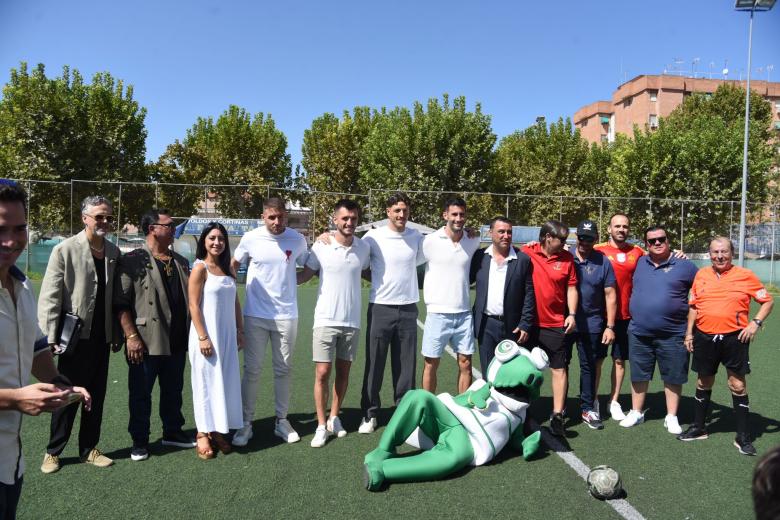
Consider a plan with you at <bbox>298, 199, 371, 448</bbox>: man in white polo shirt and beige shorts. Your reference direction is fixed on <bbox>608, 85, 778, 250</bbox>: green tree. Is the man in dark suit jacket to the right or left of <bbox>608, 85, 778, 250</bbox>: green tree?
right

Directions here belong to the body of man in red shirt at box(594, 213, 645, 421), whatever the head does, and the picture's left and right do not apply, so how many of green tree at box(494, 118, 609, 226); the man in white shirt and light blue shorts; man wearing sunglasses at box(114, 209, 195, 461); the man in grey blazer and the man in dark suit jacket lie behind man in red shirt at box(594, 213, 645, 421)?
1

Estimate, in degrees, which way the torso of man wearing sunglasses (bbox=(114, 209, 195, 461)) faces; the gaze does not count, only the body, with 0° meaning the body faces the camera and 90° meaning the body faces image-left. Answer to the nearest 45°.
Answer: approximately 315°

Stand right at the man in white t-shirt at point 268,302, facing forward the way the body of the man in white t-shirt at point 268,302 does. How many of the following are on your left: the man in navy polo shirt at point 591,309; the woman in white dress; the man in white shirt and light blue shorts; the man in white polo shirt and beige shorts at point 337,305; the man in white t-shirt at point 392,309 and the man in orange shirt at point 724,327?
5

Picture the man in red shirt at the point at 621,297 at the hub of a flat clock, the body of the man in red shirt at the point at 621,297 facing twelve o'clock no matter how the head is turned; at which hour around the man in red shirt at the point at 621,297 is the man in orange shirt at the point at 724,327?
the man in orange shirt at the point at 724,327 is roughly at 10 o'clock from the man in red shirt at the point at 621,297.

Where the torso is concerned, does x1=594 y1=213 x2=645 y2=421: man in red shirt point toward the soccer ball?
yes

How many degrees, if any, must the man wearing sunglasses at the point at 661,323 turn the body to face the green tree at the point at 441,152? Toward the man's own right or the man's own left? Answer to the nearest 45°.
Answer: approximately 135° to the man's own right

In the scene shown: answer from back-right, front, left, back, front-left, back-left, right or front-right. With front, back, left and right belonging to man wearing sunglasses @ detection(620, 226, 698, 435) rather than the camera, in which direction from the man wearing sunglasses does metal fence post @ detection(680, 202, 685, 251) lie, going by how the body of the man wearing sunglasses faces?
back

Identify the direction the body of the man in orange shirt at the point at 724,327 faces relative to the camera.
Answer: toward the camera

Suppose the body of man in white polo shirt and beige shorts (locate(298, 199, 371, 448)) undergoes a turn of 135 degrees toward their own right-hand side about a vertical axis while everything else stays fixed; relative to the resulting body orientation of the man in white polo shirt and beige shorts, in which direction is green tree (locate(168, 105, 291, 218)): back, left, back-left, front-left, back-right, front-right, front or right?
front-right

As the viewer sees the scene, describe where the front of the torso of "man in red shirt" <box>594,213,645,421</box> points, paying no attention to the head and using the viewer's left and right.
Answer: facing the viewer

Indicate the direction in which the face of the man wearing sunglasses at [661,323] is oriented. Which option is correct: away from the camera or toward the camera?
toward the camera

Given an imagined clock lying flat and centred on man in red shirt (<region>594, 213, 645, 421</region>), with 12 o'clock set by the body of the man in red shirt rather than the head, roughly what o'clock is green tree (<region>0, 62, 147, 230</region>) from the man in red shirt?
The green tree is roughly at 4 o'clock from the man in red shirt.

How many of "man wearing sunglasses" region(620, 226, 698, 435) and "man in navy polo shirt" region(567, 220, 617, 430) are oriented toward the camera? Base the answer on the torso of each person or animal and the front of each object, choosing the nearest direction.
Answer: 2

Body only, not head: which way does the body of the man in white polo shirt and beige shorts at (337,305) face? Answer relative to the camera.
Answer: toward the camera
